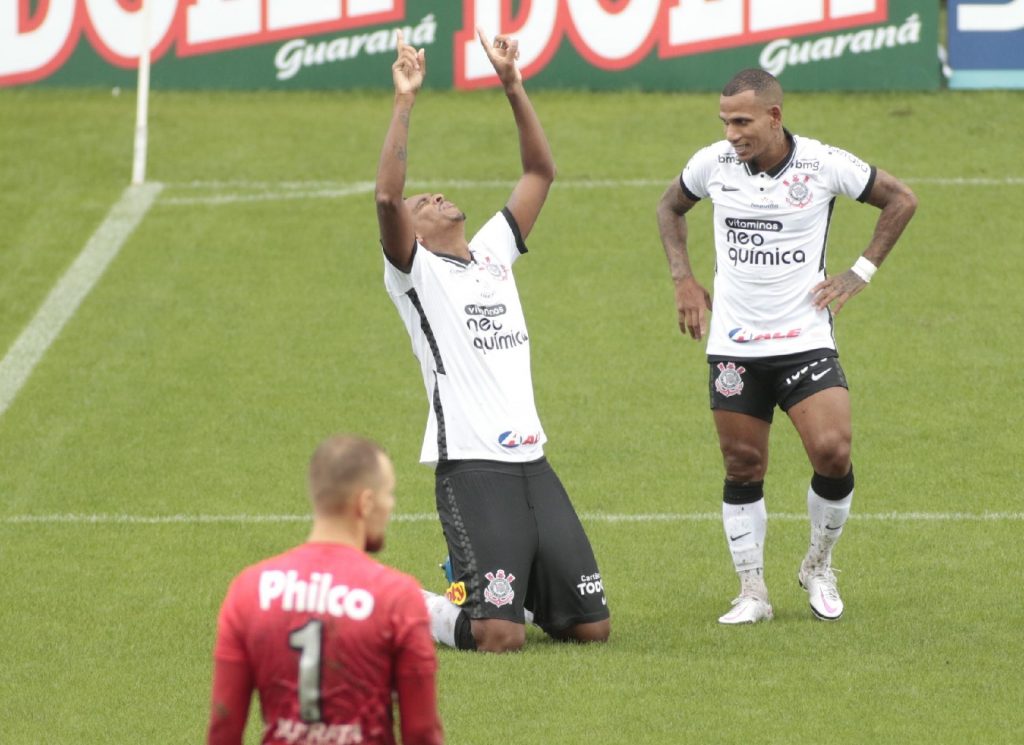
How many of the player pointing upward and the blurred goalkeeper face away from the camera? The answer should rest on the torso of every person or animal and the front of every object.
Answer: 1

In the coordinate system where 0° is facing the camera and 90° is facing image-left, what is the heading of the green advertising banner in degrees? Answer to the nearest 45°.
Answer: approximately 0°

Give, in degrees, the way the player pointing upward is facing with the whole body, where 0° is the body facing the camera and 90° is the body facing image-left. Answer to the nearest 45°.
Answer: approximately 315°

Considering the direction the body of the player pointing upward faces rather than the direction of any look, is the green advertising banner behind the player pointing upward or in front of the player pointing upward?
behind

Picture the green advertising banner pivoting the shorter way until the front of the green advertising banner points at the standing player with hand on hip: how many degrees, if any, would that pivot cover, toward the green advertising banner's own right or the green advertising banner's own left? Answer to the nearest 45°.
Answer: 0° — it already faces them

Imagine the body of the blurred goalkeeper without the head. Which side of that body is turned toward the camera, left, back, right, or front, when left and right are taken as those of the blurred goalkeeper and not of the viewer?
back

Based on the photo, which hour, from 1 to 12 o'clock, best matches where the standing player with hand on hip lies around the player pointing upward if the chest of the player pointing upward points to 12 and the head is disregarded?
The standing player with hand on hip is roughly at 10 o'clock from the player pointing upward.

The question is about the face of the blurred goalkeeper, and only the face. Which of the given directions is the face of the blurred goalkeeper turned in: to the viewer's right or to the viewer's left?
to the viewer's right
